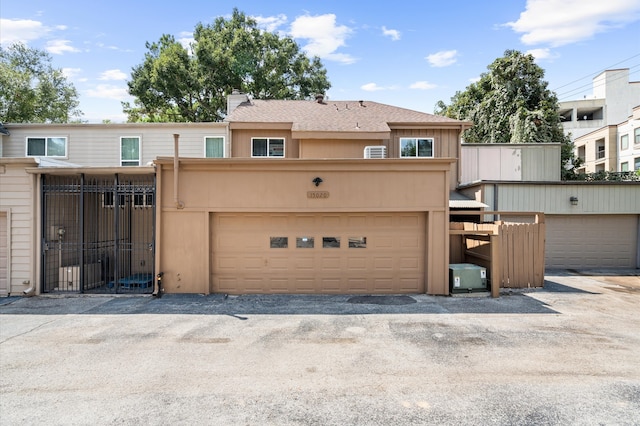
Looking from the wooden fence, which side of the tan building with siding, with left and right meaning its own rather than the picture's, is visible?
left

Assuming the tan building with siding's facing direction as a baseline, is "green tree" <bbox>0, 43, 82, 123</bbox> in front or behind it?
behind

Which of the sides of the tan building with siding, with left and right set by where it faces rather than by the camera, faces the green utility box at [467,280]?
left

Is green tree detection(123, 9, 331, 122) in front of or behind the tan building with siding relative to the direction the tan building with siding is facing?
behind

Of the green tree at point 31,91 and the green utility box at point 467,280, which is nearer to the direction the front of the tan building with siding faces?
the green utility box

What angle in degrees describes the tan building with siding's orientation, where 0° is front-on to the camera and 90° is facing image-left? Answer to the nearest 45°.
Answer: approximately 0°
